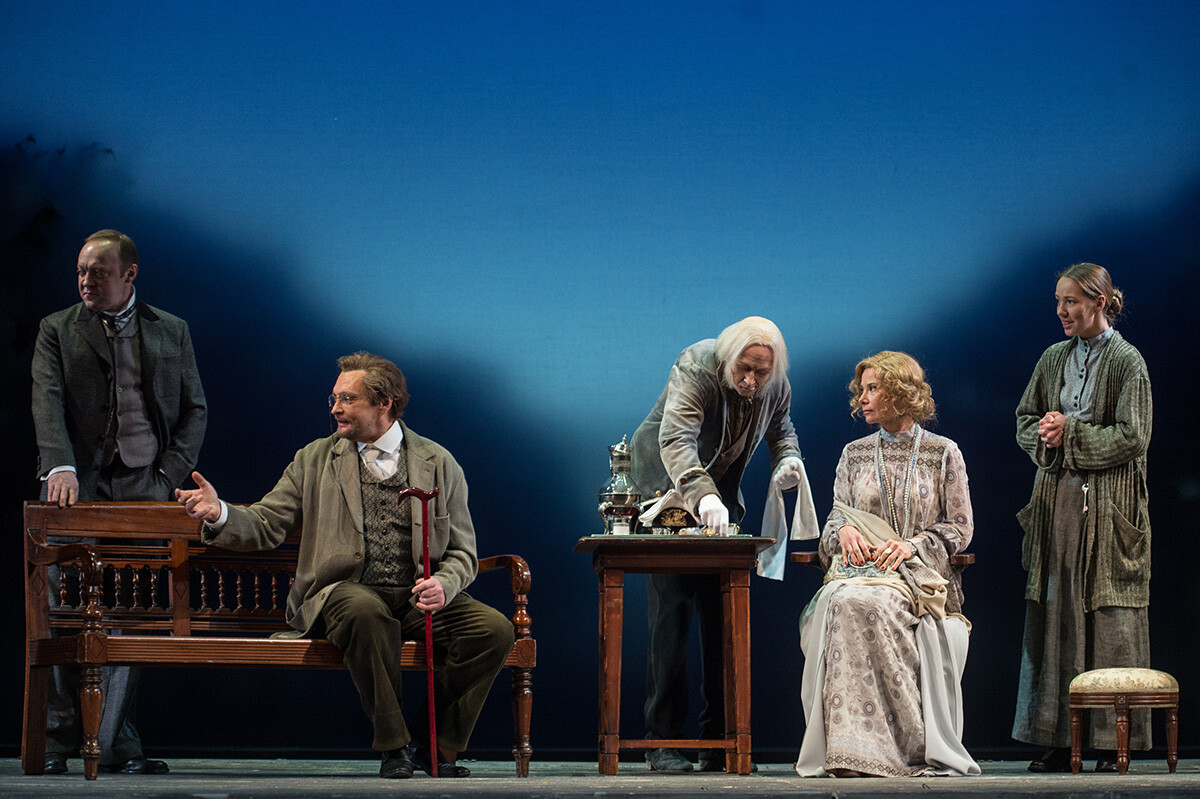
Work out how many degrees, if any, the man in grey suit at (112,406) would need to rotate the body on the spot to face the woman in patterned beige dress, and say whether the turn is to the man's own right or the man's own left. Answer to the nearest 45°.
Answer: approximately 45° to the man's own left

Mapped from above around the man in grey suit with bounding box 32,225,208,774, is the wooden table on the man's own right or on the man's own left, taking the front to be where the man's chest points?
on the man's own left

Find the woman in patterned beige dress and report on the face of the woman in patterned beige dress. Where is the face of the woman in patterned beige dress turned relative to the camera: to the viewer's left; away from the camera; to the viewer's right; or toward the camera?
to the viewer's left

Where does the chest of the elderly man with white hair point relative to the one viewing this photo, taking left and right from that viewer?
facing the viewer and to the right of the viewer

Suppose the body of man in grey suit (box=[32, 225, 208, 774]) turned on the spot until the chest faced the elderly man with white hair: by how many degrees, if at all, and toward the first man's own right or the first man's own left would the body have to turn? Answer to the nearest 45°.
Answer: approximately 90° to the first man's own left

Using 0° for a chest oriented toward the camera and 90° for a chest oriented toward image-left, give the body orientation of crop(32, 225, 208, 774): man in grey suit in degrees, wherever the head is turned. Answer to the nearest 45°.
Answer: approximately 0°
